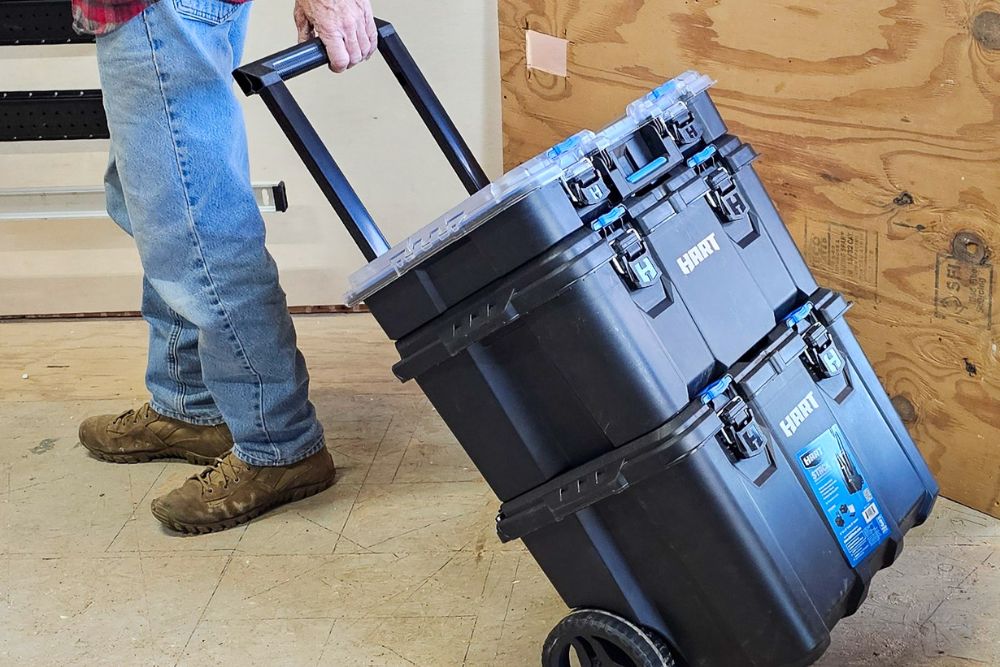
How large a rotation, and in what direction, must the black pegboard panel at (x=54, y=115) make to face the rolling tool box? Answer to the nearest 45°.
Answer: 0° — it already faces it

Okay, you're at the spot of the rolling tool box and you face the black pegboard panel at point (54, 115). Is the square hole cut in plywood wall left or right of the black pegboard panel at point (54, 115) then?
right

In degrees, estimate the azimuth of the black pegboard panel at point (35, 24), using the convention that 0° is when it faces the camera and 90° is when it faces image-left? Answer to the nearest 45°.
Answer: approximately 0°

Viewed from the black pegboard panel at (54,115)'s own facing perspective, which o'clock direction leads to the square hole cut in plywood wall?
The square hole cut in plywood wall is roughly at 10 o'clock from the black pegboard panel.

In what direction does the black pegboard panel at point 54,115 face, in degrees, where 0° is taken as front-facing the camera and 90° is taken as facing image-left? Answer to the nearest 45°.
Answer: approximately 0°

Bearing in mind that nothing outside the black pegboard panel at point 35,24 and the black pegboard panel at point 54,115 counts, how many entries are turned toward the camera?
2

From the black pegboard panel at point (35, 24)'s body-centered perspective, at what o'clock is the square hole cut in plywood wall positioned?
The square hole cut in plywood wall is roughly at 10 o'clock from the black pegboard panel.
